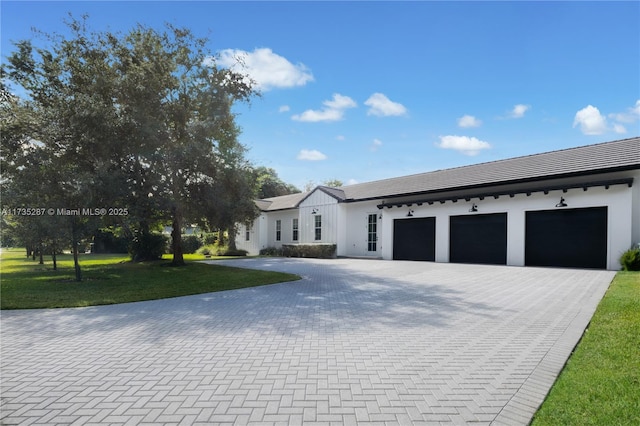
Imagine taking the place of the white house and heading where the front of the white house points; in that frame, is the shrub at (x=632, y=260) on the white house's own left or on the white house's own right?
on the white house's own left

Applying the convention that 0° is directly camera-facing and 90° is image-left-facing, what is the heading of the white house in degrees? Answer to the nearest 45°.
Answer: approximately 45°

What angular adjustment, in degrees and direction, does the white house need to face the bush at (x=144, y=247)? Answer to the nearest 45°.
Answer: approximately 45° to its right
